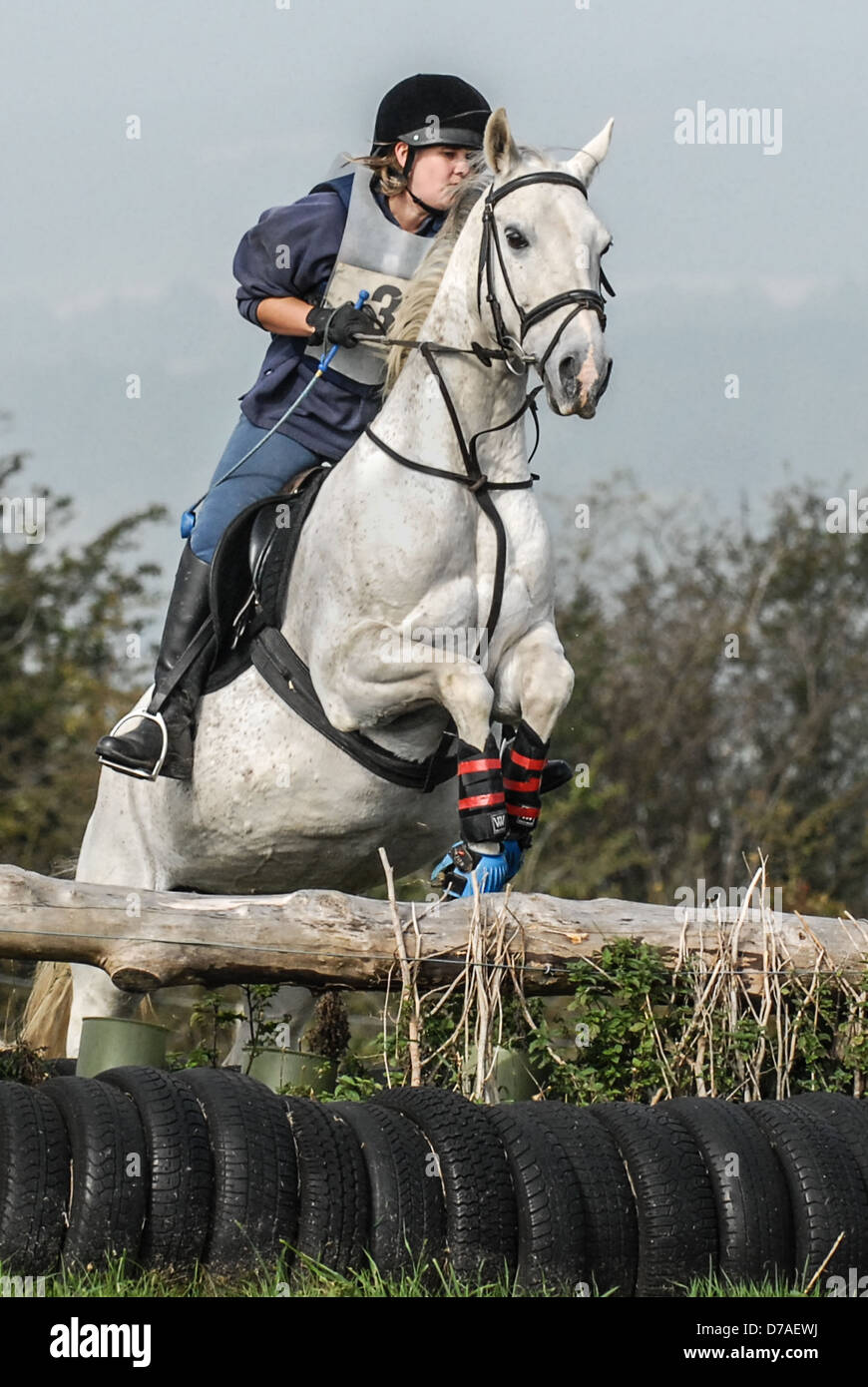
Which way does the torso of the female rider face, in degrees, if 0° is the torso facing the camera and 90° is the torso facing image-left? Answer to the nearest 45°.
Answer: approximately 315°

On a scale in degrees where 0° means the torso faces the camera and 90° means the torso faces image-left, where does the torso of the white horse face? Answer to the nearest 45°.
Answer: approximately 315°

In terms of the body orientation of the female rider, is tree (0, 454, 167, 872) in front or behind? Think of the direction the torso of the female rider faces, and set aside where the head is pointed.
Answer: behind
